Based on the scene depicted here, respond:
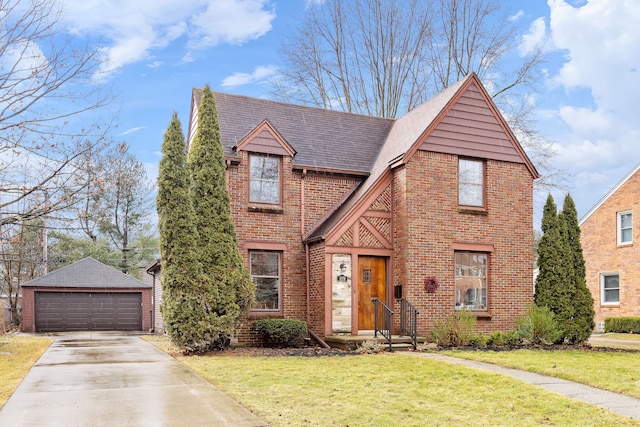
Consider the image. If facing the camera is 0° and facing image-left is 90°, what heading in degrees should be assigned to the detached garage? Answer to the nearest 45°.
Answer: approximately 0°

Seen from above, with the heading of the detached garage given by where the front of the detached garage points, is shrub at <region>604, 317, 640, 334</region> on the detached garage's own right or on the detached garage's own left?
on the detached garage's own left

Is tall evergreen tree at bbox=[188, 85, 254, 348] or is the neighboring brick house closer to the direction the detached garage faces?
the tall evergreen tree

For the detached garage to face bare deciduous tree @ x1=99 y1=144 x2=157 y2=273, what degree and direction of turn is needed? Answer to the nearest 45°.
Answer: approximately 180°

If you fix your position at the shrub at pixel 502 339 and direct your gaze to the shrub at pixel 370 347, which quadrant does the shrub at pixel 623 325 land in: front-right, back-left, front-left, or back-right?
back-right
